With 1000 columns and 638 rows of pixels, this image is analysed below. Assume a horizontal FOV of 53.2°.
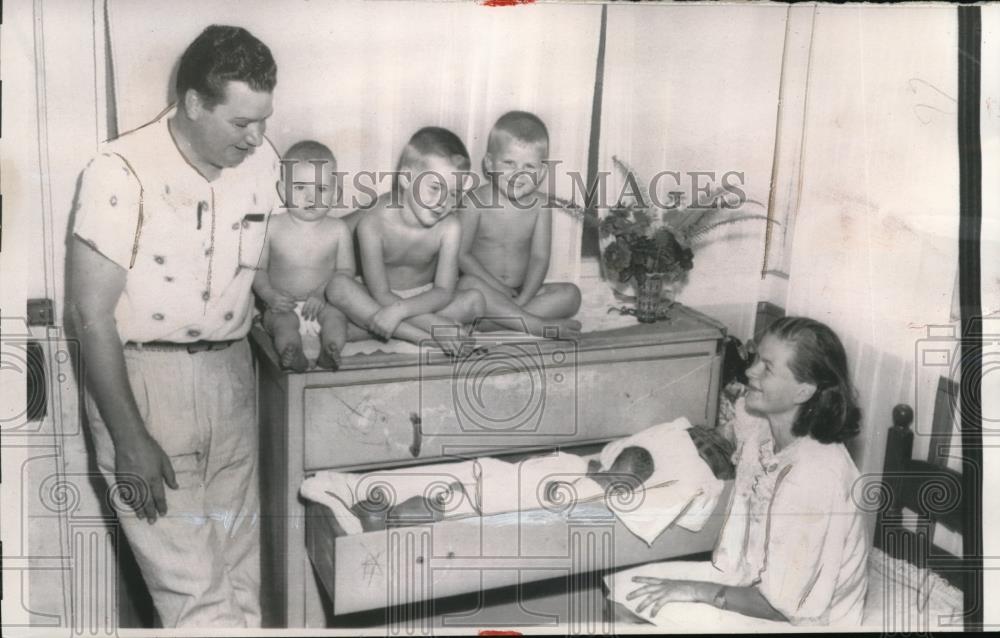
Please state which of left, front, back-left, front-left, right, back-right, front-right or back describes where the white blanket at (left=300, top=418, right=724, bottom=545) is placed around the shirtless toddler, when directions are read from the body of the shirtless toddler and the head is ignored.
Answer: left

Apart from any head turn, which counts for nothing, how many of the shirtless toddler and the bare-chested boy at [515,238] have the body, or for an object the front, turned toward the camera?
2

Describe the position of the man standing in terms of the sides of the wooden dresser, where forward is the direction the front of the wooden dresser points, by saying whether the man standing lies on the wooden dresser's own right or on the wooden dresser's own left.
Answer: on the wooden dresser's own right

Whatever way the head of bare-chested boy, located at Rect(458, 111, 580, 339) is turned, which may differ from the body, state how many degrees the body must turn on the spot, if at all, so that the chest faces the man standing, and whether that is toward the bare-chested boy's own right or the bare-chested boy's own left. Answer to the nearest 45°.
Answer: approximately 90° to the bare-chested boy's own right

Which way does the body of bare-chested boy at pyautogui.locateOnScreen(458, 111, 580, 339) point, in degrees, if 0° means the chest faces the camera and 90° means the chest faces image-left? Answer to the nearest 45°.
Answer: approximately 0°

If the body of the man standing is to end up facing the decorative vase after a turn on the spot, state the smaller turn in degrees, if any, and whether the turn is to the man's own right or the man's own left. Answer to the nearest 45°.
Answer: approximately 45° to the man's own left

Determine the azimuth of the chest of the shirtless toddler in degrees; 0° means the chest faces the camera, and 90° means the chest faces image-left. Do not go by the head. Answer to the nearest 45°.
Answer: approximately 0°
